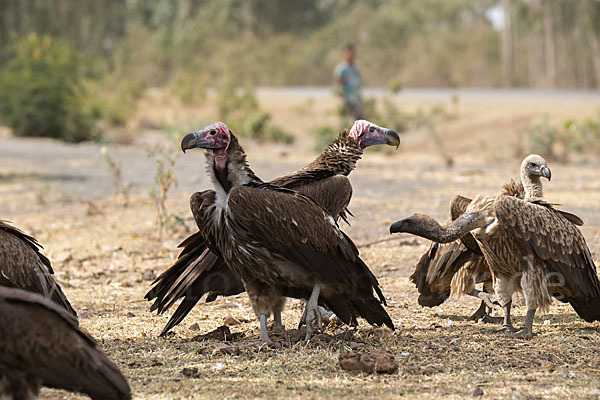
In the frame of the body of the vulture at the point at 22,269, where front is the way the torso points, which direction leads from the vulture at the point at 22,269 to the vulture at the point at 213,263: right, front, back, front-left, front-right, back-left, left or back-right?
back

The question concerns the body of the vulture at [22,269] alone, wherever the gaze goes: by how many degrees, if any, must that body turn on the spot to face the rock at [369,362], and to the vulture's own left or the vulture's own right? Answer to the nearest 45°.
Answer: approximately 135° to the vulture's own left

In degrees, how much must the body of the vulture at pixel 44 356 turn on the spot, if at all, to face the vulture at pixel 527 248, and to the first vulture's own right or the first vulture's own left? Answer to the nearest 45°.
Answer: approximately 180°

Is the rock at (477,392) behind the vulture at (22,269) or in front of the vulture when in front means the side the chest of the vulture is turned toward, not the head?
behind

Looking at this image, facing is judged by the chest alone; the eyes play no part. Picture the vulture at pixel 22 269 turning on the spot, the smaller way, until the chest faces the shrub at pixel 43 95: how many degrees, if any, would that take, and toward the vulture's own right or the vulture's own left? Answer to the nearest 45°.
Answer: approximately 90° to the vulture's own right

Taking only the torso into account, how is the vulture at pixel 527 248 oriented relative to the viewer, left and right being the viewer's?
facing the viewer and to the left of the viewer

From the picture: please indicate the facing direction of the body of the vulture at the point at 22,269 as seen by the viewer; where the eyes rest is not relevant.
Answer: to the viewer's left
